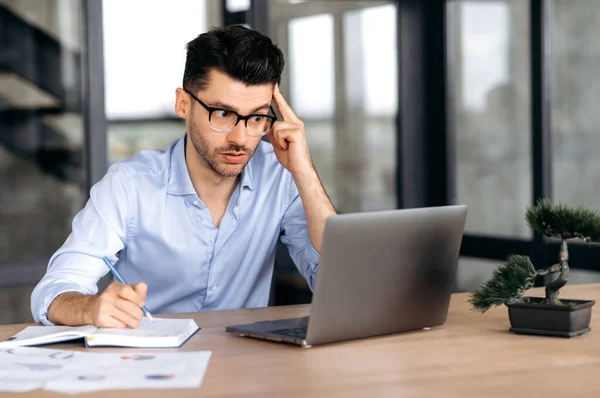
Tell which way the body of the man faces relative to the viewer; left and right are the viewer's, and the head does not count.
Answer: facing the viewer and to the right of the viewer

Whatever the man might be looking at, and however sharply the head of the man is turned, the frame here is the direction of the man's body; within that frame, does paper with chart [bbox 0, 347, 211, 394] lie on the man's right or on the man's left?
on the man's right

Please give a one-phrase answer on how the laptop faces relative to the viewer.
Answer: facing away from the viewer and to the left of the viewer

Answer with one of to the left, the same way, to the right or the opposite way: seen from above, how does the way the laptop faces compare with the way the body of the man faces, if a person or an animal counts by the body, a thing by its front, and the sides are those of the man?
the opposite way

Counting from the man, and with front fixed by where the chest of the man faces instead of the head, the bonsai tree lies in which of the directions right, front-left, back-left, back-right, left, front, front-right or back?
front

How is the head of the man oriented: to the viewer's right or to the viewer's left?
to the viewer's right
